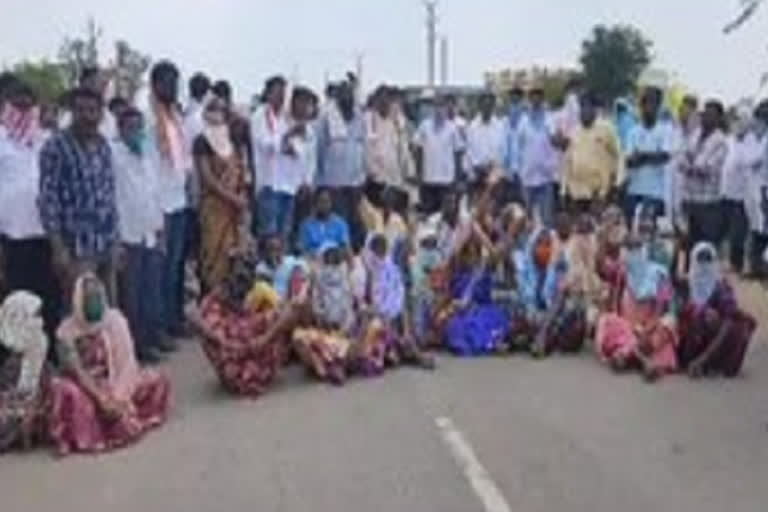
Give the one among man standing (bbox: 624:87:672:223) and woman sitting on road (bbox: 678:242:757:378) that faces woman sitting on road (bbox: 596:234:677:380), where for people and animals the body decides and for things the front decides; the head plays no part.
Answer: the man standing
